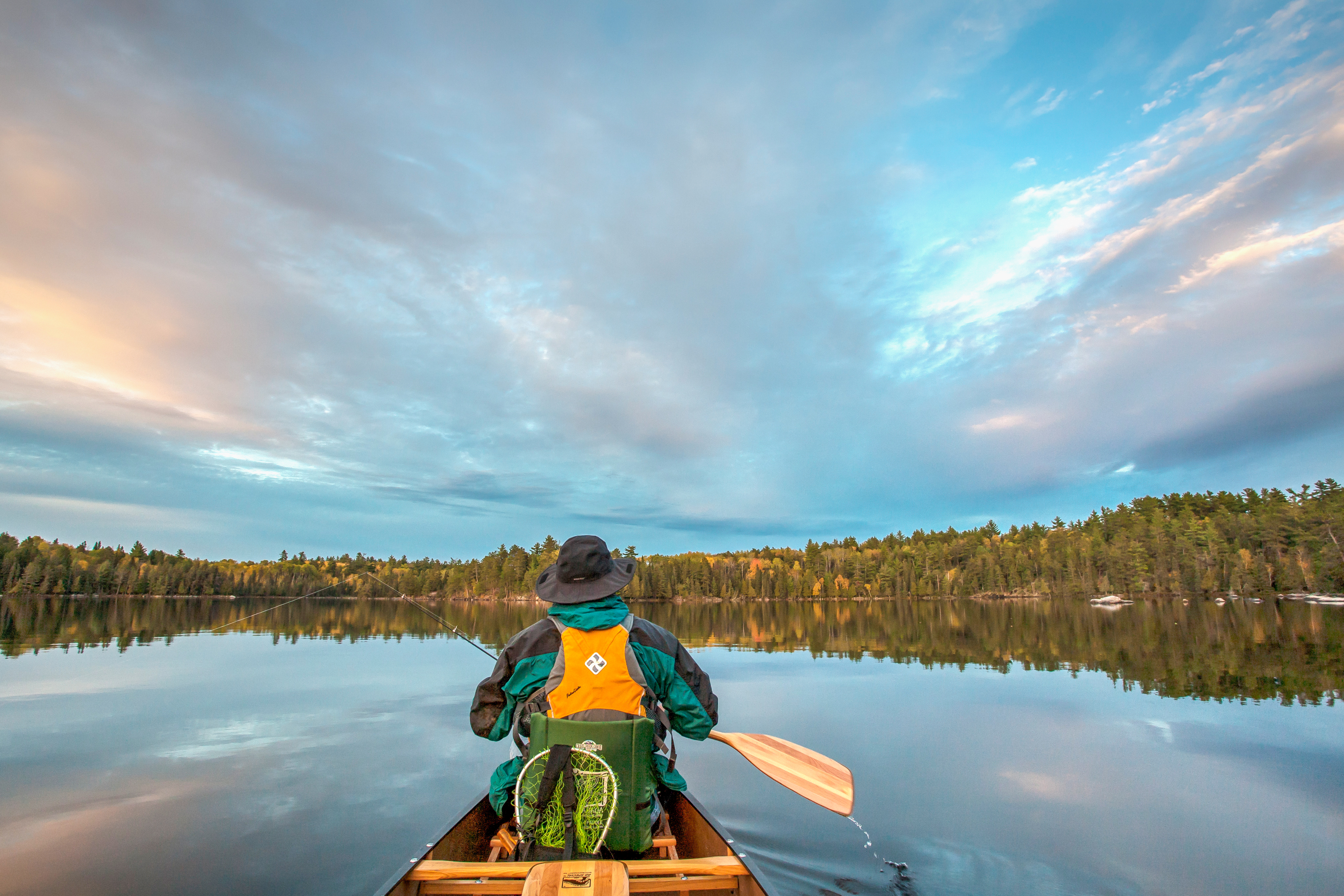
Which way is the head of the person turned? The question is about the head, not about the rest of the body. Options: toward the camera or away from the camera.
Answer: away from the camera

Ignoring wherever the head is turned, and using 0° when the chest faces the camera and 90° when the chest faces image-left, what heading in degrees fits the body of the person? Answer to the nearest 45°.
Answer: approximately 180°
